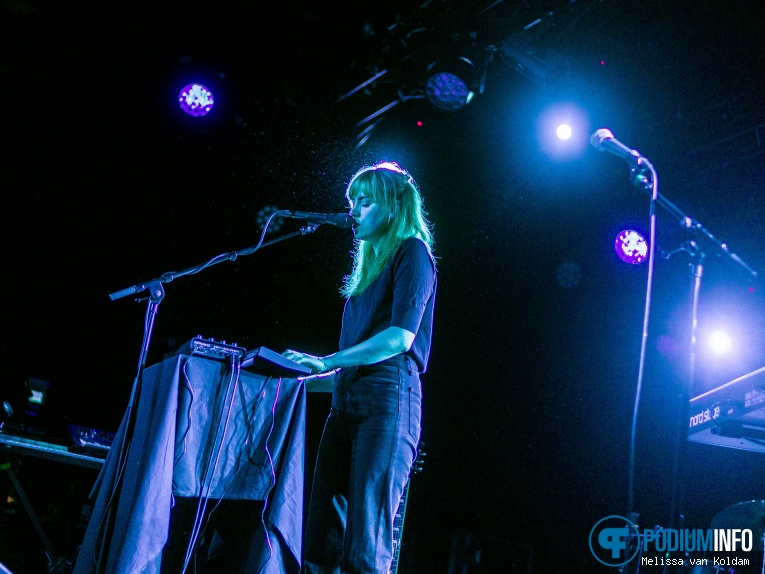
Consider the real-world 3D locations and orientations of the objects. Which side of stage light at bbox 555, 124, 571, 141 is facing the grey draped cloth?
front

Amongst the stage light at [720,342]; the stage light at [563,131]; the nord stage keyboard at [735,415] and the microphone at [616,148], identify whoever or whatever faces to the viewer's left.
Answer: the microphone

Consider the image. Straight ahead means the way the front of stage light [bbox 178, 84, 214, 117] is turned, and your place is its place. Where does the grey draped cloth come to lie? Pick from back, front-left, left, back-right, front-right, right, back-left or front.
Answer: front

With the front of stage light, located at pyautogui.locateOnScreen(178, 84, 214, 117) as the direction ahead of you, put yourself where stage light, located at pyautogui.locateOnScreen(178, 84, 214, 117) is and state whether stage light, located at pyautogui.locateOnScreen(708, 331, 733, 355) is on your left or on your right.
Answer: on your left

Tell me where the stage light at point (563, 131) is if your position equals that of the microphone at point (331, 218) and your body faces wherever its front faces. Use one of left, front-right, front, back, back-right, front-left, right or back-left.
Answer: front-left

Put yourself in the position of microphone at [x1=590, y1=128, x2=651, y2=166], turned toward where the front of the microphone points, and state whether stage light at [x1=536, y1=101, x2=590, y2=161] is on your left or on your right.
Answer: on your right

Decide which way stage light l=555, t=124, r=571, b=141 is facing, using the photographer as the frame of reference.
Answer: facing the viewer

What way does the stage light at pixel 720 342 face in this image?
toward the camera

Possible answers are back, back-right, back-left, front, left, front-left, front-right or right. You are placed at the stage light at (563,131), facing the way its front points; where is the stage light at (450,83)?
front-right

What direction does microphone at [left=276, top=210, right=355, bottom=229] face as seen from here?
to the viewer's right
